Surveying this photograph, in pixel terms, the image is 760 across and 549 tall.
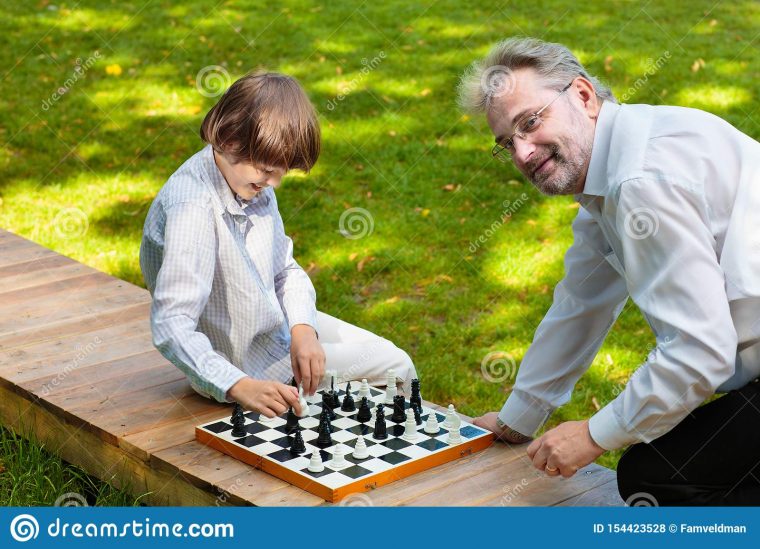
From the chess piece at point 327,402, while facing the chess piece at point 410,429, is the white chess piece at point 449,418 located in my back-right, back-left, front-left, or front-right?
front-left

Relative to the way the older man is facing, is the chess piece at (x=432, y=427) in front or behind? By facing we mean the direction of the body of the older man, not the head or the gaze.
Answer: in front

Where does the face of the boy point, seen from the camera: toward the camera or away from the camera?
toward the camera

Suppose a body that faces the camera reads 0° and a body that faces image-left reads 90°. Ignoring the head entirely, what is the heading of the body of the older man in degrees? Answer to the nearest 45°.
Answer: approximately 90°

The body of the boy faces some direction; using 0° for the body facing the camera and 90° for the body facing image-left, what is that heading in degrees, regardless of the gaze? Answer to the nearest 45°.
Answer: approximately 315°

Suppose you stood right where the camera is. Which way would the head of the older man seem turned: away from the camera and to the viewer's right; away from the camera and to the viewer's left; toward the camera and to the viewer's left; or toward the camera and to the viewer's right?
toward the camera and to the viewer's left

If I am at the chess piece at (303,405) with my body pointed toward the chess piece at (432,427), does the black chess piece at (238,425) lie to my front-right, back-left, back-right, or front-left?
back-right

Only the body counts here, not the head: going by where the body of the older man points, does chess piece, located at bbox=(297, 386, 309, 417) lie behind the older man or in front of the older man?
in front

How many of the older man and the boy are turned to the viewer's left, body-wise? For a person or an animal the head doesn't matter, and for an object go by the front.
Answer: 1

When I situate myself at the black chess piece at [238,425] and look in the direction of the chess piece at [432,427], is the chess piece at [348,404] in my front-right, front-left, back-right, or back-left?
front-left

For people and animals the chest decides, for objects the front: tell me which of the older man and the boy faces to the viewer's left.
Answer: the older man
